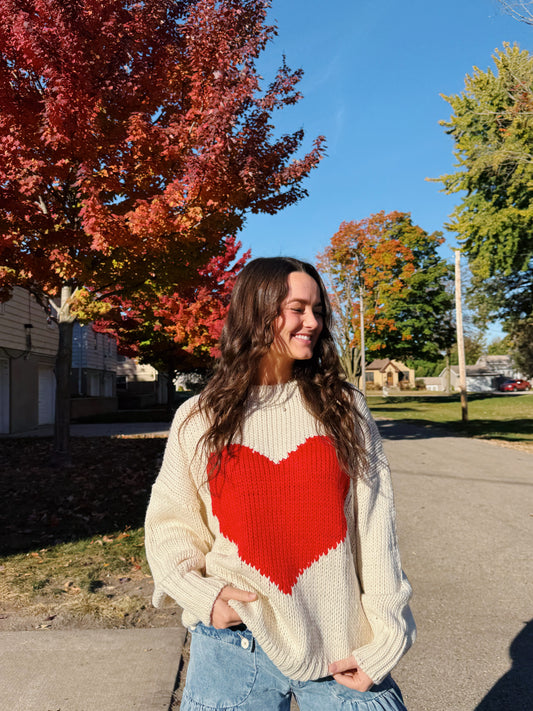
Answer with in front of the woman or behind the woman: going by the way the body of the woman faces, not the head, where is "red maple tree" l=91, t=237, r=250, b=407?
behind

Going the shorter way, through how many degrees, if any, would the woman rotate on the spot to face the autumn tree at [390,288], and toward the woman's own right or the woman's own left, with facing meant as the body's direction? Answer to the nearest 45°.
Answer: approximately 180°

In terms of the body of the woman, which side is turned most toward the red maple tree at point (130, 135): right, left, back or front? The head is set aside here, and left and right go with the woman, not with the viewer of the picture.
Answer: back

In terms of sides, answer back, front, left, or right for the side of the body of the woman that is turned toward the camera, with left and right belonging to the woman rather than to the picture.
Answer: front

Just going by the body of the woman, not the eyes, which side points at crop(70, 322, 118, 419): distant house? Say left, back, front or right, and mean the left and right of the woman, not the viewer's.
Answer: back
